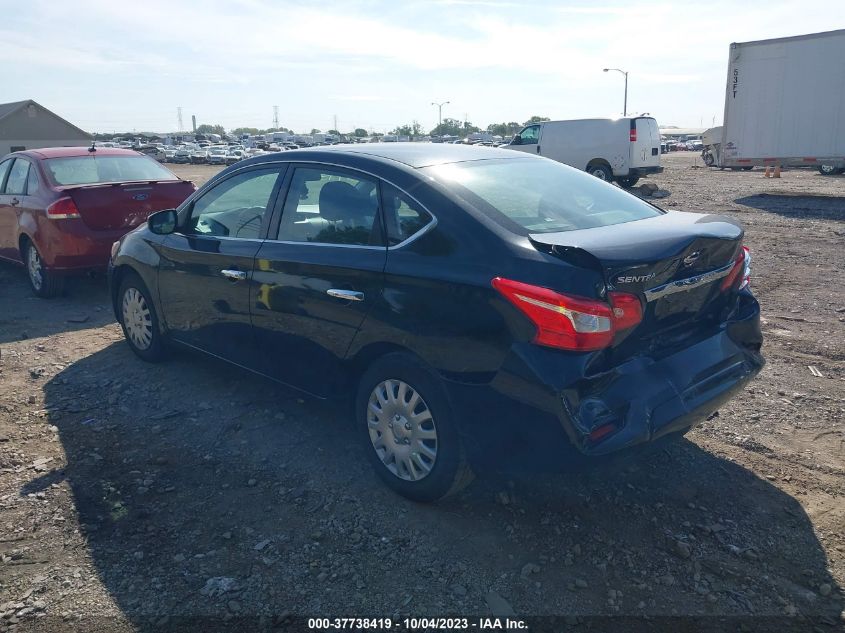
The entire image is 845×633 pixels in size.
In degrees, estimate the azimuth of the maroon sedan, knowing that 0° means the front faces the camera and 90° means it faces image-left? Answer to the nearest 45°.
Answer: approximately 135°

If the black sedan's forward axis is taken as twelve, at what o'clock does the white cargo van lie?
The white cargo van is roughly at 2 o'clock from the black sedan.

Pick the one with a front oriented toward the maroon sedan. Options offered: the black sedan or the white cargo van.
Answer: the black sedan

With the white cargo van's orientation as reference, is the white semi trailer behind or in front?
behind

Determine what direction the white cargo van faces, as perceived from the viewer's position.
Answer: facing away from the viewer and to the left of the viewer

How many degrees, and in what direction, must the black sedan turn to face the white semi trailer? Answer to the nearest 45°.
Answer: approximately 90° to its right

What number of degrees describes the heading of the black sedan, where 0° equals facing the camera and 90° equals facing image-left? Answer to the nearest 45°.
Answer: approximately 135°

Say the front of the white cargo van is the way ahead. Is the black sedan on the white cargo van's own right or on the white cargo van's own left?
on the white cargo van's own left

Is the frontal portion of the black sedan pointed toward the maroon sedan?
yes

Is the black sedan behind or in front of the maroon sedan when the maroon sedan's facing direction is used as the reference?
behind

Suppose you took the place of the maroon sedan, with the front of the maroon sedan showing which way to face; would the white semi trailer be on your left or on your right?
on your right

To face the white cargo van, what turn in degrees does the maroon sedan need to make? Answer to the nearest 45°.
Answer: approximately 90° to its right
